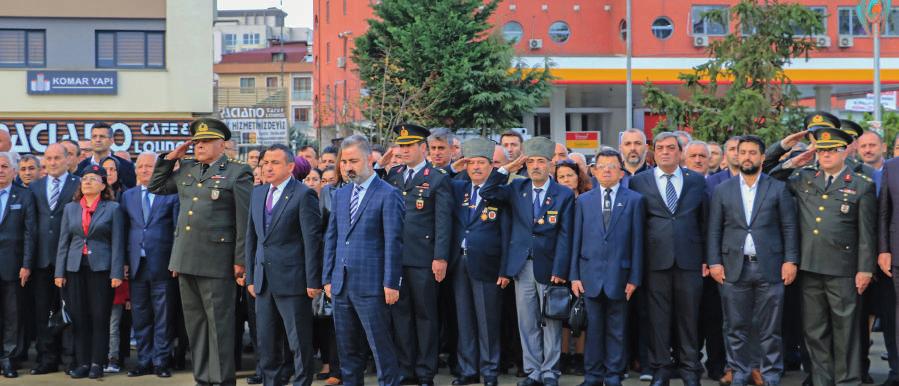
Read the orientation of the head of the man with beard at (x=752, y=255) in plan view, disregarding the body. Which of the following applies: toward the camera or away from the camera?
toward the camera

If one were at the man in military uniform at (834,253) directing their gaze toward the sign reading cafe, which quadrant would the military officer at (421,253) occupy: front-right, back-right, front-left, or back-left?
front-left

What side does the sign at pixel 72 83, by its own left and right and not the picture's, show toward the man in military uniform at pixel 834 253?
front

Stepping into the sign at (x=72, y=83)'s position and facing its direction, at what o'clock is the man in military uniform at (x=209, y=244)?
The man in military uniform is roughly at 12 o'clock from the sign.

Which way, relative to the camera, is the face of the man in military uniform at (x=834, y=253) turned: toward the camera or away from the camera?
toward the camera

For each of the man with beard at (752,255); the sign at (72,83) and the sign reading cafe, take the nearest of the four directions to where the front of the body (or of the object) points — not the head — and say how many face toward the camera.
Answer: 3

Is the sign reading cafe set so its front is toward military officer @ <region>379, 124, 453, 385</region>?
yes

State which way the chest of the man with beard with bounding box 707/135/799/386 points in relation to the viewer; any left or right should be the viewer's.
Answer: facing the viewer

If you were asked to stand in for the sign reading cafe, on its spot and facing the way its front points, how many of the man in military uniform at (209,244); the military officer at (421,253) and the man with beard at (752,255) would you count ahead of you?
3

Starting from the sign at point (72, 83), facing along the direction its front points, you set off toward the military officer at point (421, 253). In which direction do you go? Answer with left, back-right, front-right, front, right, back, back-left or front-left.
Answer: front

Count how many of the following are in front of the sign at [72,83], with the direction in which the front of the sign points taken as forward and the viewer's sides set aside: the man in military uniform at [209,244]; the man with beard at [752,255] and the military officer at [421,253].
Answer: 3

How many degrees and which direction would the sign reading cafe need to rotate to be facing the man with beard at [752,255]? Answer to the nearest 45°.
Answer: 0° — it already faces them

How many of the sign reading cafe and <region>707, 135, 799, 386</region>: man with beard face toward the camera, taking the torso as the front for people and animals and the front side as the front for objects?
2
